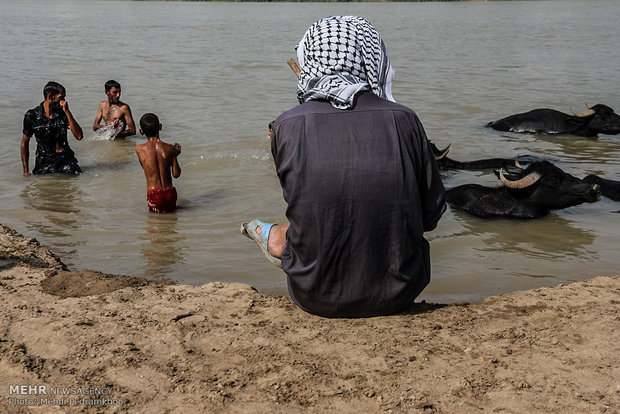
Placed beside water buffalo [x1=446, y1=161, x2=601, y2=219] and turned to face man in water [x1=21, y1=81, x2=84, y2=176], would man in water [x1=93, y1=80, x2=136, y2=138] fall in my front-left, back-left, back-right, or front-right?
front-right

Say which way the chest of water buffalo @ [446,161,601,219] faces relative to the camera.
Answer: to the viewer's right

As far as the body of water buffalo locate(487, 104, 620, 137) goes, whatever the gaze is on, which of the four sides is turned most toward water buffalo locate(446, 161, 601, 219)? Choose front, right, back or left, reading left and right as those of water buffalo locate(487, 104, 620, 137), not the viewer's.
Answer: right

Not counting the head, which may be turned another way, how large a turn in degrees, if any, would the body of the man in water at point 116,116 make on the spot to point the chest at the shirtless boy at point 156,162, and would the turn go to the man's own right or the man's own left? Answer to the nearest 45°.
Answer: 0° — they already face them

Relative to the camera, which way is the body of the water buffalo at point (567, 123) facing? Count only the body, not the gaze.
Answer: to the viewer's right

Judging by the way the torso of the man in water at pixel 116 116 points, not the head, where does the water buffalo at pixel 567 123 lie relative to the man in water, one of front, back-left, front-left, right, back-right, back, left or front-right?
left

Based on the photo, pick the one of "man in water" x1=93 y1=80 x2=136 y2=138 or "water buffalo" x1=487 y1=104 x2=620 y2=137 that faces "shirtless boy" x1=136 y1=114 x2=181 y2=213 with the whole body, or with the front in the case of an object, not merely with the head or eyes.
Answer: the man in water

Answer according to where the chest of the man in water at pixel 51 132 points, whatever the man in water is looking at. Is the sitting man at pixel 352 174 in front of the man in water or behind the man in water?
in front

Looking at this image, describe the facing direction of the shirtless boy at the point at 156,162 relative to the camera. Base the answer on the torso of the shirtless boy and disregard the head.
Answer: away from the camera

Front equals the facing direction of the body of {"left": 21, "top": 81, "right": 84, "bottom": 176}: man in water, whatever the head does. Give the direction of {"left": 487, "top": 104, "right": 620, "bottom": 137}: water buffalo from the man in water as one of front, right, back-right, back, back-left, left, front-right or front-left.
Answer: front-left

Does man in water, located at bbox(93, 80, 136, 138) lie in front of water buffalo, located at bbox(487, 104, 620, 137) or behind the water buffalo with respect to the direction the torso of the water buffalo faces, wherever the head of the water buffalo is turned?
behind

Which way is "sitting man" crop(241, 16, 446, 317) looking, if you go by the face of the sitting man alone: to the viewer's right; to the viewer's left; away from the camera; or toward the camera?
away from the camera

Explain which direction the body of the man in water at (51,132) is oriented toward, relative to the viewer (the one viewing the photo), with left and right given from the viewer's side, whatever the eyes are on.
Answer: facing the viewer and to the right of the viewer

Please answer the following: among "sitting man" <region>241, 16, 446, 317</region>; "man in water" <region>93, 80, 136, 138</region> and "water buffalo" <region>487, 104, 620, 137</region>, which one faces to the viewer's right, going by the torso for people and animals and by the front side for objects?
the water buffalo

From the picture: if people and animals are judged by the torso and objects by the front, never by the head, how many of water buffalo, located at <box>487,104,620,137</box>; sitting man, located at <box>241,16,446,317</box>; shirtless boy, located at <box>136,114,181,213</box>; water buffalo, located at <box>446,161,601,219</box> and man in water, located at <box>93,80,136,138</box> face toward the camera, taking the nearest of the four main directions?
1

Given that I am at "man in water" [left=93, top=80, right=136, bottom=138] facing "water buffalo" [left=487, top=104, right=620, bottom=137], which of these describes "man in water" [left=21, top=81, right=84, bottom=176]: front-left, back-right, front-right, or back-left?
back-right

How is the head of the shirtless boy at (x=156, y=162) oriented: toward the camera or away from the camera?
away from the camera

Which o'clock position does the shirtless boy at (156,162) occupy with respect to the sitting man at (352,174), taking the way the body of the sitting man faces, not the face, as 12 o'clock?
The shirtless boy is roughly at 11 o'clock from the sitting man.

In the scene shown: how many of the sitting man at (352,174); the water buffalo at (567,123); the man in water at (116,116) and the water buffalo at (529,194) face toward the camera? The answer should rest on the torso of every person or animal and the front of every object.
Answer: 1
